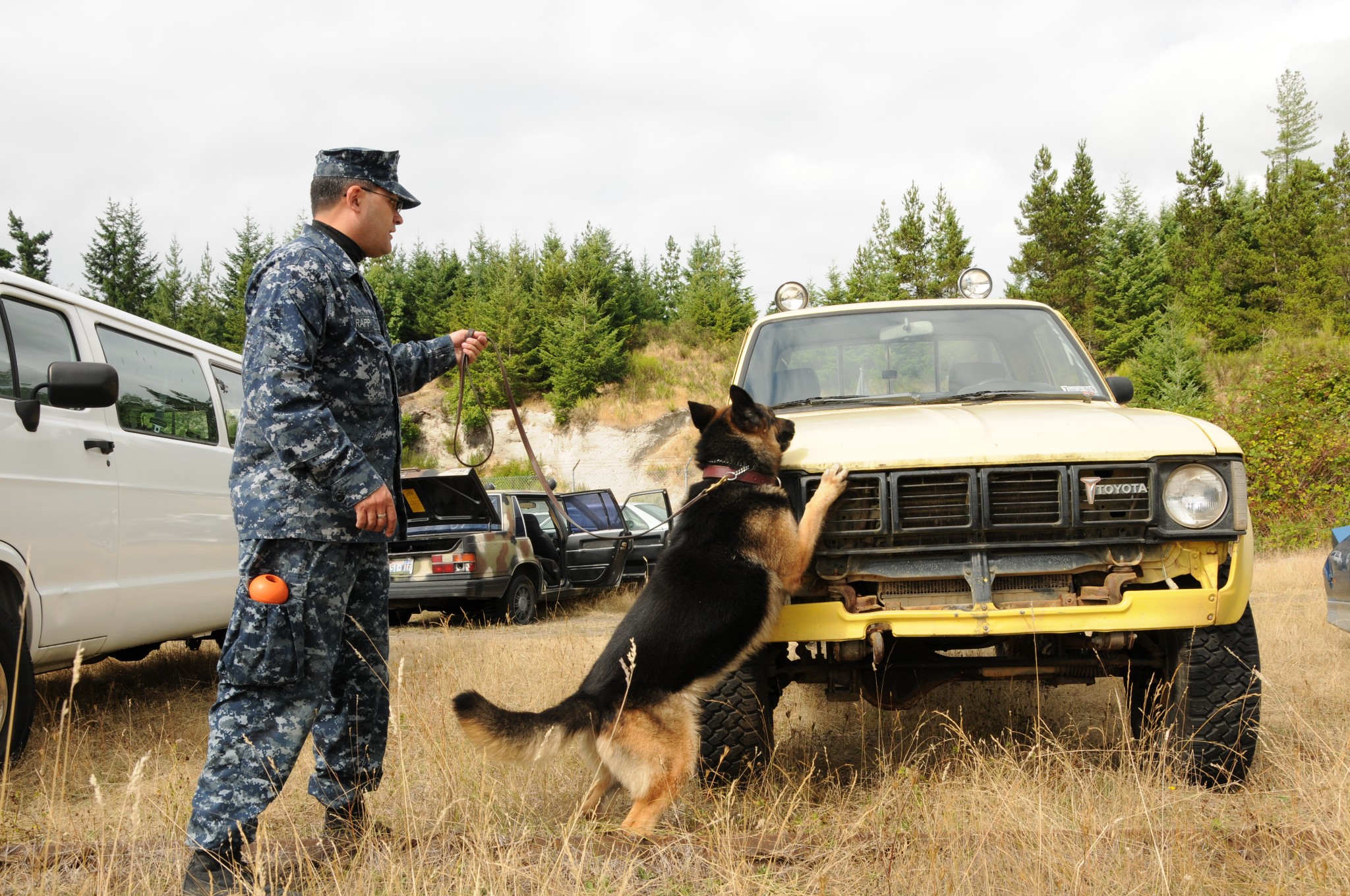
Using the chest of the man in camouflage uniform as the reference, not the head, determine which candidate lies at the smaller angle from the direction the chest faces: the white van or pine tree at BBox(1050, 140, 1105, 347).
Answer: the pine tree

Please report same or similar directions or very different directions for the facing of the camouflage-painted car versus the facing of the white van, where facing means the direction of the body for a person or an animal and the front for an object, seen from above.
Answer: very different directions

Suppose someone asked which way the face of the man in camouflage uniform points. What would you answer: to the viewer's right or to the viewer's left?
to the viewer's right

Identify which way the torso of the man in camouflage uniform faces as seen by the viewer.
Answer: to the viewer's right

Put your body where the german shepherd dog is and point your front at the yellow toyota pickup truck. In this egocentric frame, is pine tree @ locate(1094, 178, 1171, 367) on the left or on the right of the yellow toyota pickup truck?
left

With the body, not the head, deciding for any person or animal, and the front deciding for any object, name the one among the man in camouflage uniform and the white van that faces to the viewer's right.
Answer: the man in camouflage uniform

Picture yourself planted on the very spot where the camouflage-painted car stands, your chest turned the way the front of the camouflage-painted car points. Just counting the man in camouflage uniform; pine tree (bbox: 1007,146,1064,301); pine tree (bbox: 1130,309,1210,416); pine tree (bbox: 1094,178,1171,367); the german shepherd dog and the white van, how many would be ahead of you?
3

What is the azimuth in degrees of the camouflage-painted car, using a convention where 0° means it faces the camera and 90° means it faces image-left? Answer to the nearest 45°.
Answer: approximately 225°

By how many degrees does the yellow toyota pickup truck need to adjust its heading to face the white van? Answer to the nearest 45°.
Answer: approximately 90° to its right

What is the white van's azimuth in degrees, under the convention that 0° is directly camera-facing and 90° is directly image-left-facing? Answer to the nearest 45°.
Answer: approximately 45°

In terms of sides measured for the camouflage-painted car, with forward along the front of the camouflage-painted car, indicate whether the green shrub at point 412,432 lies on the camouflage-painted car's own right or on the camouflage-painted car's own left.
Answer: on the camouflage-painted car's own left

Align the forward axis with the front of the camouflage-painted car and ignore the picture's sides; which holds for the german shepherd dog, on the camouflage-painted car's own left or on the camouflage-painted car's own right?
on the camouflage-painted car's own right
